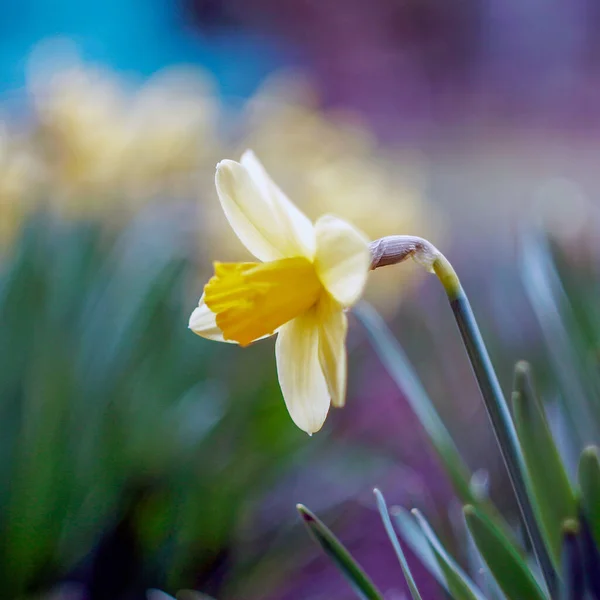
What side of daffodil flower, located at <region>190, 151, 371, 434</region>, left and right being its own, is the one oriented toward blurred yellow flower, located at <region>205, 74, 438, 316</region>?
right

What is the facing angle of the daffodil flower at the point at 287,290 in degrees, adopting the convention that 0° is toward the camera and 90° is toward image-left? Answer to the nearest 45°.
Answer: approximately 90°

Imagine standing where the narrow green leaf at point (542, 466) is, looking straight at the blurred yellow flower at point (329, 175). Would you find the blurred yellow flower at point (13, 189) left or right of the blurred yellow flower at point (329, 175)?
left

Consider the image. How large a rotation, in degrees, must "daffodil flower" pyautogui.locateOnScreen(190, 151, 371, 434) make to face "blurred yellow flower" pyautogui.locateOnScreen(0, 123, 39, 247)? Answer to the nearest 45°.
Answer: approximately 45° to its right
